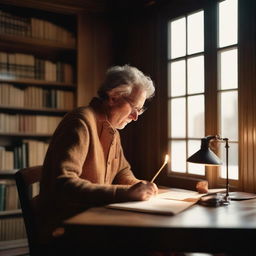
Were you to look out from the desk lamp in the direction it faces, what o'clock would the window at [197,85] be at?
The window is roughly at 3 o'clock from the desk lamp.

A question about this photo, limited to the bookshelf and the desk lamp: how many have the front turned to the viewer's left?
1

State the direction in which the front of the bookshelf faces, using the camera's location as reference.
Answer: facing the viewer and to the right of the viewer

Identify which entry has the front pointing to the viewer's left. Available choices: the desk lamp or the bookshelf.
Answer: the desk lamp

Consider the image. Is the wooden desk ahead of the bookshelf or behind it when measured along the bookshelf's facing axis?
ahead

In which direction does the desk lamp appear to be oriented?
to the viewer's left
